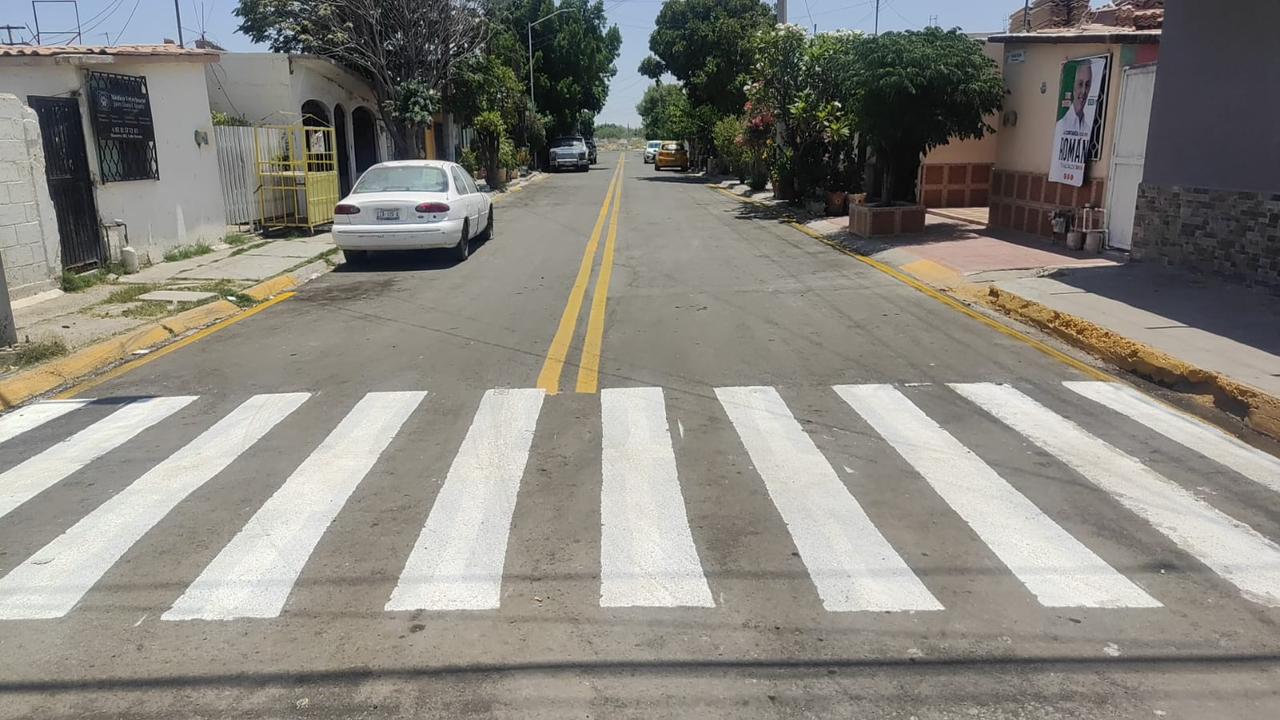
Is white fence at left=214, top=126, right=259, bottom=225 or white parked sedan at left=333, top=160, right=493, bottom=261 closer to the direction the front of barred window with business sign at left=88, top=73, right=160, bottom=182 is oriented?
the white parked sedan

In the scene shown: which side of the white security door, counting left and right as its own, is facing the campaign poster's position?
right

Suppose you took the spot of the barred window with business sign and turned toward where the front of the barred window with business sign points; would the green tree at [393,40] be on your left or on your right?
on your left

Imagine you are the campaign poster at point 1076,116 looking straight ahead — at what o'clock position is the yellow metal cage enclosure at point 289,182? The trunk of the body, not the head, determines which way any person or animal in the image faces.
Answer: The yellow metal cage enclosure is roughly at 1 o'clock from the campaign poster.

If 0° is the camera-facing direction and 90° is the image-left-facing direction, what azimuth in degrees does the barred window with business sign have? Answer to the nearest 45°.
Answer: approximately 315°

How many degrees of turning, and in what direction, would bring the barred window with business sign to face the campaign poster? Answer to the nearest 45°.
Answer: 0° — it already faces it

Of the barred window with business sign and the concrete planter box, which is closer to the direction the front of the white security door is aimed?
the barred window with business sign

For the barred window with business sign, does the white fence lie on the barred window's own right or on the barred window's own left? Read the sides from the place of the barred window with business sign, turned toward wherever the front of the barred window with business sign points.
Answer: on the barred window's own left

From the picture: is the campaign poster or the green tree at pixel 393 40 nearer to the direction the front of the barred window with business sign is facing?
the campaign poster

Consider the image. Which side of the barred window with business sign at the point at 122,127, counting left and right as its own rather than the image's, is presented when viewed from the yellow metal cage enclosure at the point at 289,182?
left

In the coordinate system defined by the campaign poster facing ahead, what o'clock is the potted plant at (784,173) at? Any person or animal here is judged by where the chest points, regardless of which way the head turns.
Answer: The potted plant is roughly at 3 o'clock from the campaign poster.

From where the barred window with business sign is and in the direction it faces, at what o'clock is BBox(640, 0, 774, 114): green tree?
The green tree is roughly at 9 o'clock from the barred window with business sign.

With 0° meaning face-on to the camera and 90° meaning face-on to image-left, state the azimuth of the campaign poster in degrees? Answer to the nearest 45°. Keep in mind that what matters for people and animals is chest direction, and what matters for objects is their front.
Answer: approximately 45°
